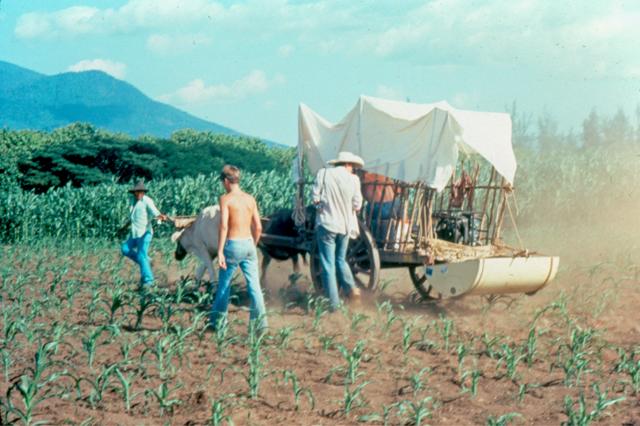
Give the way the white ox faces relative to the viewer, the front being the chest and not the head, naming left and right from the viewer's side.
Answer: facing to the left of the viewer

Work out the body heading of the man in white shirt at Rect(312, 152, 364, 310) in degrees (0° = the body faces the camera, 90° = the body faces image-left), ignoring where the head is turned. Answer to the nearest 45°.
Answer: approximately 225°

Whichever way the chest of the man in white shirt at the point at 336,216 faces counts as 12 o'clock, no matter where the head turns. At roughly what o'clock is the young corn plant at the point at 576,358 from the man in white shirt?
The young corn plant is roughly at 5 o'clock from the man in white shirt.

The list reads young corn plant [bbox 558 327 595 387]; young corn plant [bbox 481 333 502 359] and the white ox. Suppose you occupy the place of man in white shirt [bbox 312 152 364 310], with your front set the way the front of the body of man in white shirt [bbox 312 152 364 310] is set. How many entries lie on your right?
2

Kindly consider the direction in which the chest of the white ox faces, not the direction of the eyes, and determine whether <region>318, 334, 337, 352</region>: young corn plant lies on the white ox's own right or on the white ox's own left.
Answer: on the white ox's own left

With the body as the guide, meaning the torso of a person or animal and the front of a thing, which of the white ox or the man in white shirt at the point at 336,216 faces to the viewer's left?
the white ox

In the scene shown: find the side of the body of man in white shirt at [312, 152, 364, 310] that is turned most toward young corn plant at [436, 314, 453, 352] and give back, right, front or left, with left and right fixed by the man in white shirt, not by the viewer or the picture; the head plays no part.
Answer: back

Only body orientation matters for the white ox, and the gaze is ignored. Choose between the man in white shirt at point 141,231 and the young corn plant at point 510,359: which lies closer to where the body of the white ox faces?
the man in white shirt

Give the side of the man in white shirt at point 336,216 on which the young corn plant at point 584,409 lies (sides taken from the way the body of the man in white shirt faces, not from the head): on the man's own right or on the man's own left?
on the man's own right

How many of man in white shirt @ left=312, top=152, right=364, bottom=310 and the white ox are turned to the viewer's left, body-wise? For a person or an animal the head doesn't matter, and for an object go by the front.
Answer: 1

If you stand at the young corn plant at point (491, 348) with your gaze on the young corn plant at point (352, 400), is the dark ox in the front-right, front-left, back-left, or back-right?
back-right

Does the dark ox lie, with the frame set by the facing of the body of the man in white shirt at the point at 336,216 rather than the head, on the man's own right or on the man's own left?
on the man's own left

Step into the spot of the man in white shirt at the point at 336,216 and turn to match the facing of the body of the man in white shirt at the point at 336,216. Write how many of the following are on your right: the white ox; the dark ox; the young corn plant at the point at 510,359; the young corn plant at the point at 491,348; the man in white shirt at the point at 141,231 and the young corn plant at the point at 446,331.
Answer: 3

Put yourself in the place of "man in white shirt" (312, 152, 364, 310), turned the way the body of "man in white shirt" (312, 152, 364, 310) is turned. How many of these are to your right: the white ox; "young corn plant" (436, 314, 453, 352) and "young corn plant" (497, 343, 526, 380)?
2

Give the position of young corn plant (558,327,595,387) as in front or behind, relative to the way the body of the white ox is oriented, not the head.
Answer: behind
